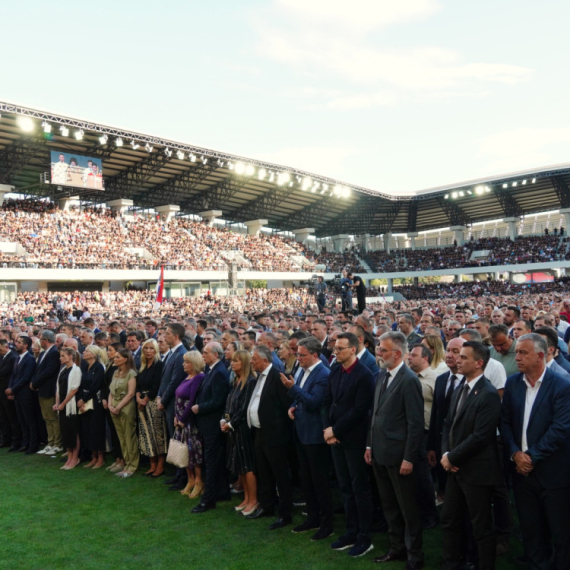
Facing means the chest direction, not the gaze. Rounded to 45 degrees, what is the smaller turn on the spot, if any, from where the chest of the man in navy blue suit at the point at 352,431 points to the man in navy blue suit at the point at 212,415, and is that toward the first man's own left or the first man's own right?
approximately 90° to the first man's own right

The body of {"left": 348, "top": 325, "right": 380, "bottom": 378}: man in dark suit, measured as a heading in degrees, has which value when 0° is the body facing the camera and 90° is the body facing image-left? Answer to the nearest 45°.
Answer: approximately 45°

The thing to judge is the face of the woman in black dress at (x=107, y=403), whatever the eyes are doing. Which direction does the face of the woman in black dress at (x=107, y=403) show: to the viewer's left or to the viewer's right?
to the viewer's left

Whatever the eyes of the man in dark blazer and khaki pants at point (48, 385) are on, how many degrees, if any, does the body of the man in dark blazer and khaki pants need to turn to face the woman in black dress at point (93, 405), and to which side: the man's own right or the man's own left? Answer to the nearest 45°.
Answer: approximately 90° to the man's own left

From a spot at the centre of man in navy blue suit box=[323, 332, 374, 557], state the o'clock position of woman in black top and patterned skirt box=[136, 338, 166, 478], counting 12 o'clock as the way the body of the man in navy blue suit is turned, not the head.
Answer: The woman in black top and patterned skirt is roughly at 3 o'clock from the man in navy blue suit.

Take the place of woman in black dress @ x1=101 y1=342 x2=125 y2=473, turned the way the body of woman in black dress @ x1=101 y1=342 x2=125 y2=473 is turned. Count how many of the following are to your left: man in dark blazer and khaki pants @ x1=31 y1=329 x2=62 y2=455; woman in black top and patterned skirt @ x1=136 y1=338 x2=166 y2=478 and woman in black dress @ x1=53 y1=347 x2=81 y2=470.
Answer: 1

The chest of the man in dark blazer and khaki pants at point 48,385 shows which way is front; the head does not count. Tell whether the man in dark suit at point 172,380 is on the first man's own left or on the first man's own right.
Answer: on the first man's own left

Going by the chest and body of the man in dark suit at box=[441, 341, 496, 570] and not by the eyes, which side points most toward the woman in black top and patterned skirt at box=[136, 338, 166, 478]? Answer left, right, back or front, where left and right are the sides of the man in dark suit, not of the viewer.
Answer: right

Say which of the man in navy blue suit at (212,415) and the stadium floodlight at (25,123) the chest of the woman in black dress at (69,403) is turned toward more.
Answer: the man in navy blue suit

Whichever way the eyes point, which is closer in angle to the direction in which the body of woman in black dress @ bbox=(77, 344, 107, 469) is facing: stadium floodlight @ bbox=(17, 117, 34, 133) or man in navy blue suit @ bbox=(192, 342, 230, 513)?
the man in navy blue suit

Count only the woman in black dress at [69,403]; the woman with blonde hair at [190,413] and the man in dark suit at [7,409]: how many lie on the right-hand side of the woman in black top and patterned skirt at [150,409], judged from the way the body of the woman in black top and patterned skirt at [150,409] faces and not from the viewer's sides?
2

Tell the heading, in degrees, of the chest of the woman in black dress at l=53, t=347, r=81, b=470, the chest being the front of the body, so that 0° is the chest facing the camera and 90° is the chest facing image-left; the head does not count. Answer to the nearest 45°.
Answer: approximately 45°
